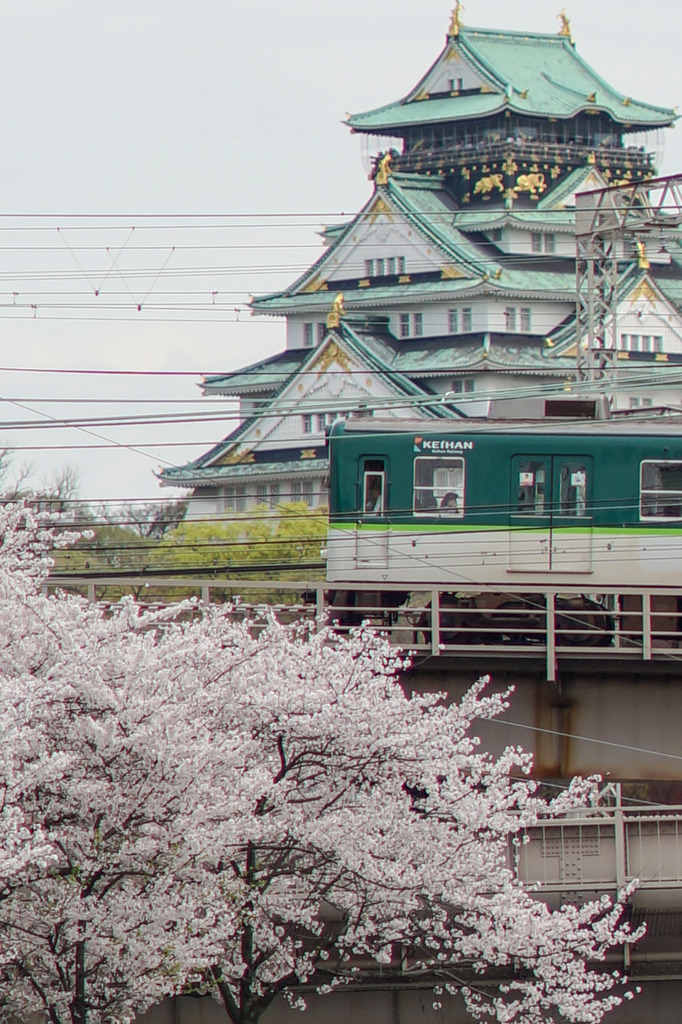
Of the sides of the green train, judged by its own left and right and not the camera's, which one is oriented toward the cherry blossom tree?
left

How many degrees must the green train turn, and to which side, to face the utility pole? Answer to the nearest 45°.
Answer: approximately 90° to its right

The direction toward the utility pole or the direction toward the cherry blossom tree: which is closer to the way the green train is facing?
the cherry blossom tree

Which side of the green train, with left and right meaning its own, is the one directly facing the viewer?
left
